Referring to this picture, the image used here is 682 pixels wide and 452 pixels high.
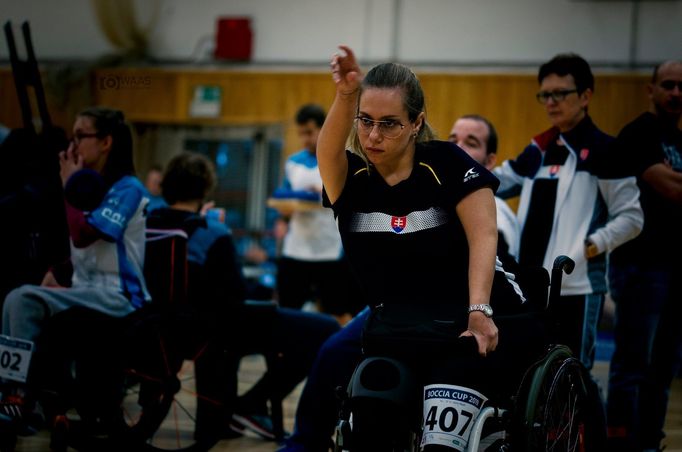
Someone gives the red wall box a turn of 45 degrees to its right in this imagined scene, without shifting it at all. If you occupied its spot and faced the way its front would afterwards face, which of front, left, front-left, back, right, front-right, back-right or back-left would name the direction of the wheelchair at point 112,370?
front-left

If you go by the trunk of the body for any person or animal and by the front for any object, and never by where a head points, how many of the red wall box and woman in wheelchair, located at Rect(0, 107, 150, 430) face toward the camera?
1

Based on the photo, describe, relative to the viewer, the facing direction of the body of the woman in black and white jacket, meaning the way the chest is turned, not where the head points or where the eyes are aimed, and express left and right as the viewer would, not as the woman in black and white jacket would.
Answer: facing the viewer and to the left of the viewer

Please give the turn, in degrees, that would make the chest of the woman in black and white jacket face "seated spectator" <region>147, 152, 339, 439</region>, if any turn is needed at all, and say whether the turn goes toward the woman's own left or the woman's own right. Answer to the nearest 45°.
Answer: approximately 45° to the woman's own right

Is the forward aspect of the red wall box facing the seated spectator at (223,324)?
yes

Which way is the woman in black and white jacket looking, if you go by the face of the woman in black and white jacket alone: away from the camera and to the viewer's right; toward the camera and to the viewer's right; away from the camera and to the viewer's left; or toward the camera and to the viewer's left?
toward the camera and to the viewer's left

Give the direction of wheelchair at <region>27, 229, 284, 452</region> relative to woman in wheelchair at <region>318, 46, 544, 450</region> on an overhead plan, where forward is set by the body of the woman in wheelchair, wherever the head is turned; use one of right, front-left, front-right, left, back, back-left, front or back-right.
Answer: right

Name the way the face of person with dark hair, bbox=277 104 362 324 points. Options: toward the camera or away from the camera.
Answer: toward the camera

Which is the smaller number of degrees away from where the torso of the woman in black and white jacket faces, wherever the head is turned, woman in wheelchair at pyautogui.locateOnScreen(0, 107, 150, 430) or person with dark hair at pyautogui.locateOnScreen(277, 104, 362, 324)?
the woman in wheelchair

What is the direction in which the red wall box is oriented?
toward the camera

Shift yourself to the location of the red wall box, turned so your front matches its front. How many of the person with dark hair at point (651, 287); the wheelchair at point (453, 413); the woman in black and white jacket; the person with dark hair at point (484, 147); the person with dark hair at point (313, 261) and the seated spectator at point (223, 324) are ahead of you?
6

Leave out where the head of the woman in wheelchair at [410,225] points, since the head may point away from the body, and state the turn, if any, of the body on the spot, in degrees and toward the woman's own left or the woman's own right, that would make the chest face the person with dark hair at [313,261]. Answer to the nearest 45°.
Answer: approximately 135° to the woman's own right

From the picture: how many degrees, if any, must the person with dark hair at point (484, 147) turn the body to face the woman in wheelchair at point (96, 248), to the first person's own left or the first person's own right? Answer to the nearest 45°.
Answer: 0° — they already face them

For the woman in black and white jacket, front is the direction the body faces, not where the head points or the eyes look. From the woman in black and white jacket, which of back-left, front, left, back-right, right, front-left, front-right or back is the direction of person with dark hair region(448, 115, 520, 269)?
right
